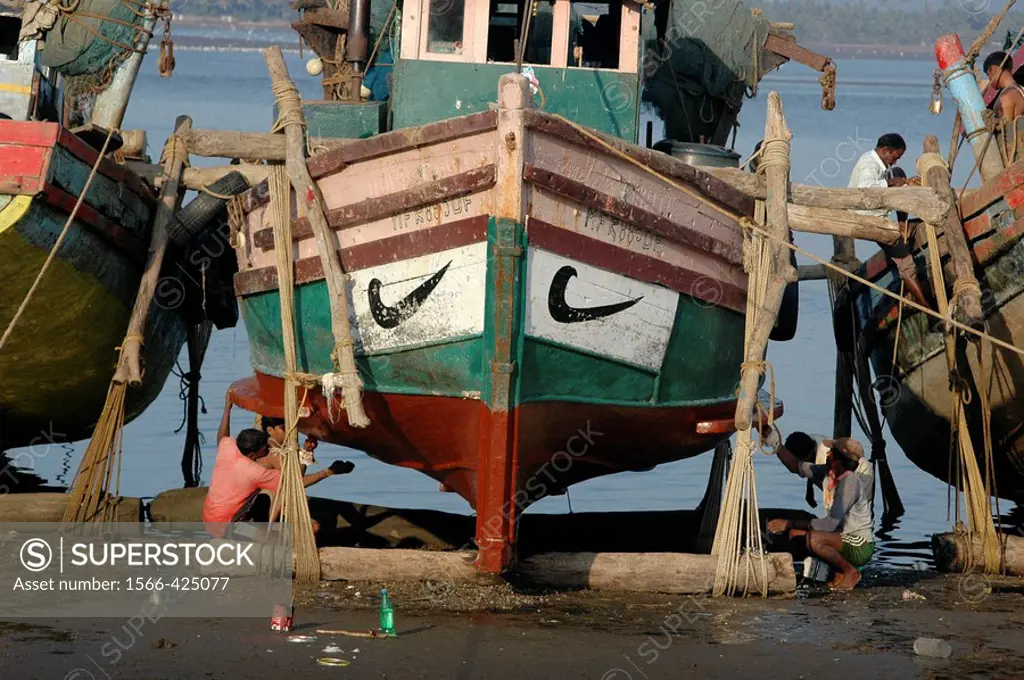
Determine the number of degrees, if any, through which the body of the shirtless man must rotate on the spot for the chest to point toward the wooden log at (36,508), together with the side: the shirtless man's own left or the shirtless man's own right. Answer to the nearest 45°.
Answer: approximately 45° to the shirtless man's own left

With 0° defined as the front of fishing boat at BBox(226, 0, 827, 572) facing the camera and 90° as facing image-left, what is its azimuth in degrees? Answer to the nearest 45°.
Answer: approximately 0°

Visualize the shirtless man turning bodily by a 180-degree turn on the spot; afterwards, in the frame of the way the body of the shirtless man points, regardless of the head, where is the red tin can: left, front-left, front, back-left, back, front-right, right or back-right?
back-right

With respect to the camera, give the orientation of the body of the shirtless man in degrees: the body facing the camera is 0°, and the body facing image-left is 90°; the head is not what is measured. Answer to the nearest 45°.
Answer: approximately 90°

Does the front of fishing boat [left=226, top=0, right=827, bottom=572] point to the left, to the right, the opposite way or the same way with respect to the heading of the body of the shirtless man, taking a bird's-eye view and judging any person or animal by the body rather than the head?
to the left

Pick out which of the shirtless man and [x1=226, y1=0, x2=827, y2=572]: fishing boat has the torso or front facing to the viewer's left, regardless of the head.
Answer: the shirtless man

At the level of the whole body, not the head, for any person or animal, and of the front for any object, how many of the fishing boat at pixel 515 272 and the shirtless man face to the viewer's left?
1

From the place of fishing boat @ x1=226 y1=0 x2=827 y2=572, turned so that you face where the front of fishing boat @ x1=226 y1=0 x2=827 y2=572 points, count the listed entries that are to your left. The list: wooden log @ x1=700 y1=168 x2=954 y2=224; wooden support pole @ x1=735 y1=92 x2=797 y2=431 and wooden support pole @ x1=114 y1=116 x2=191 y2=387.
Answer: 2

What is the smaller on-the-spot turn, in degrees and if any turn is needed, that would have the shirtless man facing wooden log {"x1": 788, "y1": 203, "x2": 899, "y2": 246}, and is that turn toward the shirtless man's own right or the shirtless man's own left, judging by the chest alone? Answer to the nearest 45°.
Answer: approximately 45° to the shirtless man's own left

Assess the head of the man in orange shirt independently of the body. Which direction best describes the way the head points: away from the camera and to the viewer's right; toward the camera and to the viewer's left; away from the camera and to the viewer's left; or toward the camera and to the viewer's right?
away from the camera and to the viewer's right
